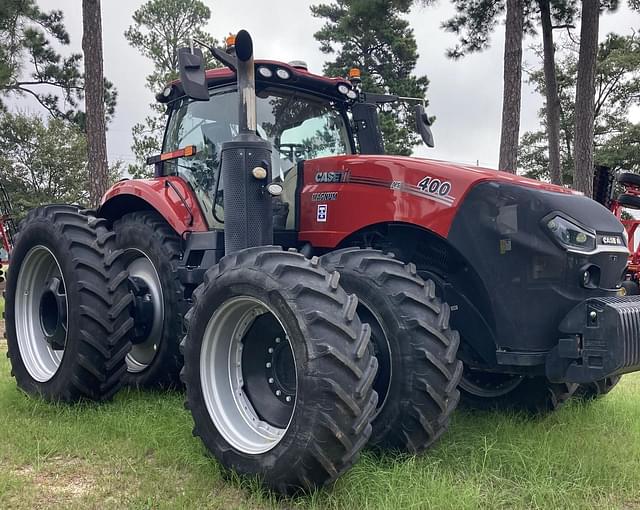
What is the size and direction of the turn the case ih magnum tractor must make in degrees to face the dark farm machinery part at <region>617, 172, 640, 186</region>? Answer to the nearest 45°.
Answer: approximately 90° to its left

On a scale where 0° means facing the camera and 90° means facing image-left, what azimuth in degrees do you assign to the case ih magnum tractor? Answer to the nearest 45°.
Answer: approximately 315°

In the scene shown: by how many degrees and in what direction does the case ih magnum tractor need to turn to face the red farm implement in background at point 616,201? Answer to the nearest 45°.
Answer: approximately 90° to its left

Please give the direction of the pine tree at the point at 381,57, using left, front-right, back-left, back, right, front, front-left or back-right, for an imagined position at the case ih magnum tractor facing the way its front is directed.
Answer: back-left
